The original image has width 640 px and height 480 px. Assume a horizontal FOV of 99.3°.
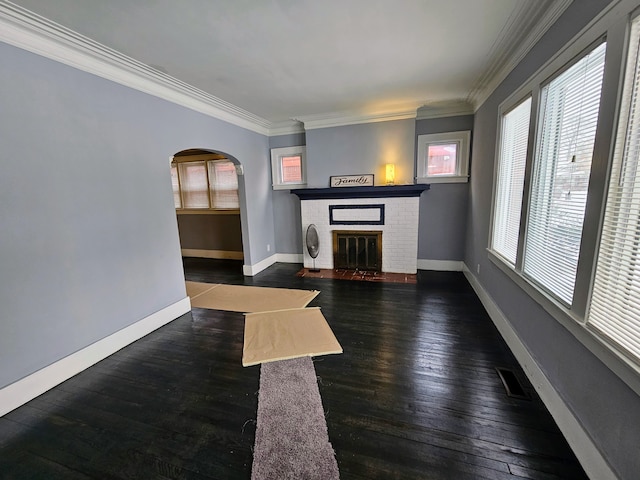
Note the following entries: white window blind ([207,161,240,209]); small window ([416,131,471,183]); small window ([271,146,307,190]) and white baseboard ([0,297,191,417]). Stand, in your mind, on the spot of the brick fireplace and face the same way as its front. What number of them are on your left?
1

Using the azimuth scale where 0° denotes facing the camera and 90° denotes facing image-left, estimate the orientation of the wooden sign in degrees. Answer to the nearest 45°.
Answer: approximately 0°

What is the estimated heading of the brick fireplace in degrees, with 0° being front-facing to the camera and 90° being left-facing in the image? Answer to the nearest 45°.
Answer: approximately 0°

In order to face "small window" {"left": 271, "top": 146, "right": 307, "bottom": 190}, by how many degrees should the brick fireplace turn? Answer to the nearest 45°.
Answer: approximately 90° to its right

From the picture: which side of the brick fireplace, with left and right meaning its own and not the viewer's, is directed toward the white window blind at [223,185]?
right

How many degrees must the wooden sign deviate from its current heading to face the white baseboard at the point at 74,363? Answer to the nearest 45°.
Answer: approximately 45° to its right

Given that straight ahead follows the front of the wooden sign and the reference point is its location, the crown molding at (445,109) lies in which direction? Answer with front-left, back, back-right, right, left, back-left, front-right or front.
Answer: left

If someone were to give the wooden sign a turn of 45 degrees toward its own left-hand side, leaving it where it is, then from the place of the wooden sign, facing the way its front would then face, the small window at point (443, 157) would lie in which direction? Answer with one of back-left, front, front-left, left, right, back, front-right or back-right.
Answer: front-left

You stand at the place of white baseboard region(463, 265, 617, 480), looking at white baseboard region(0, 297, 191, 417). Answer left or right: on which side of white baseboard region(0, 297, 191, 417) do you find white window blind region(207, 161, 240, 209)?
right

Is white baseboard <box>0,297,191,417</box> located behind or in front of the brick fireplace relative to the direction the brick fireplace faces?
in front

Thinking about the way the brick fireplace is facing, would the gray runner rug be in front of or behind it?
in front

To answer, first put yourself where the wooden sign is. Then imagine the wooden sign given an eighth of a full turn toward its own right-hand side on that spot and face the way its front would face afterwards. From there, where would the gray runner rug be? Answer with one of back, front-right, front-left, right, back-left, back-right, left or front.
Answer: front-left
